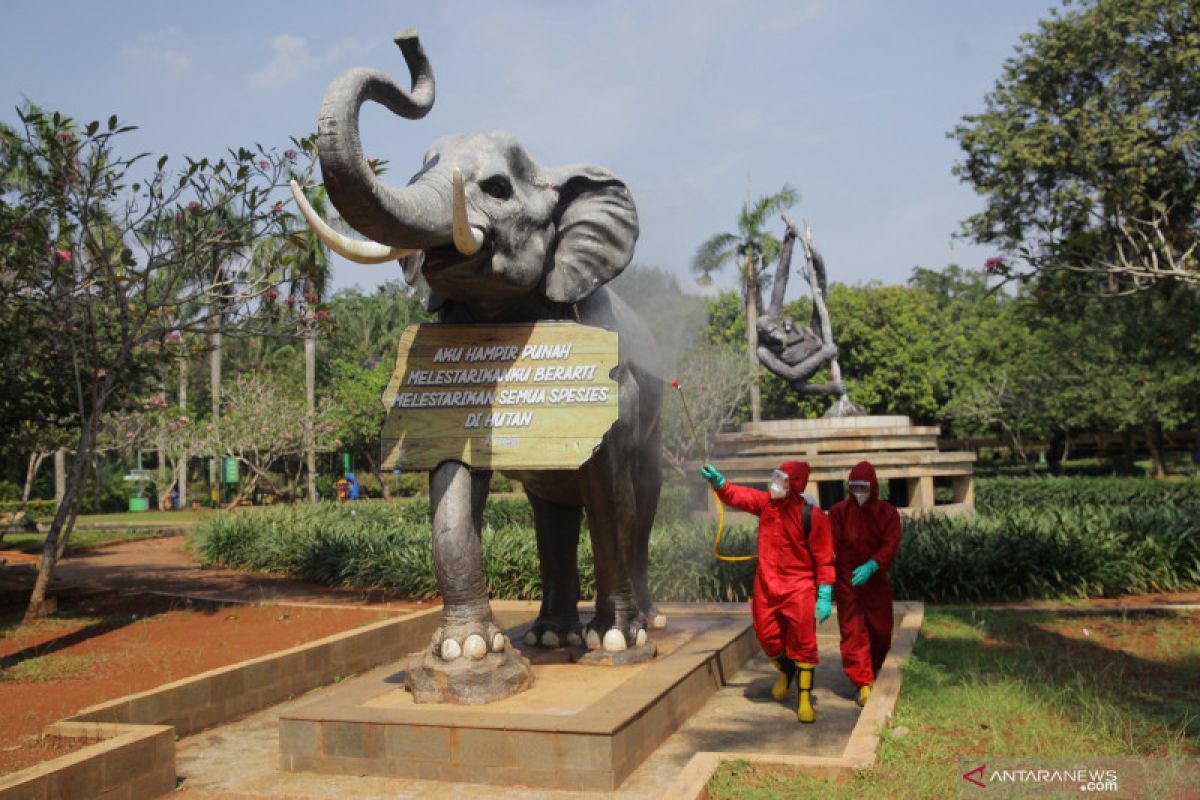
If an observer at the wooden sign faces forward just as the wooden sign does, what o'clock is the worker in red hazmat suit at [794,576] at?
The worker in red hazmat suit is roughly at 9 o'clock from the wooden sign.

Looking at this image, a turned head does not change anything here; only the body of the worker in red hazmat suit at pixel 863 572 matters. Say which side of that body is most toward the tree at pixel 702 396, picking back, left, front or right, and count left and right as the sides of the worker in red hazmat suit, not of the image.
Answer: back

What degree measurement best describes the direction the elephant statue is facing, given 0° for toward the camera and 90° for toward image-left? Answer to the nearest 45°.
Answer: approximately 45°

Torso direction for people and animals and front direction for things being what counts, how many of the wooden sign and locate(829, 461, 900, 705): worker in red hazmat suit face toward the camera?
2

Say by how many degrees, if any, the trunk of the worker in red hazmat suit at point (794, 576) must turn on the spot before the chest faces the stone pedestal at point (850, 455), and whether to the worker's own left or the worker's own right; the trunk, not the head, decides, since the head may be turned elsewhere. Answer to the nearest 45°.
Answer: approximately 135° to the worker's own right

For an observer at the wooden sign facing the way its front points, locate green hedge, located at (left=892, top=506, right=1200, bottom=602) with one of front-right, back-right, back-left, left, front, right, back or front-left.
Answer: back-left

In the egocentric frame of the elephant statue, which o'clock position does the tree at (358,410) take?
The tree is roughly at 4 o'clock from the elephant statue.

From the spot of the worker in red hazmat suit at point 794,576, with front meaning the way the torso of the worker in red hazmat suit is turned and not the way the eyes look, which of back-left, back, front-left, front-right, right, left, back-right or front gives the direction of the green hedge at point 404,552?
right

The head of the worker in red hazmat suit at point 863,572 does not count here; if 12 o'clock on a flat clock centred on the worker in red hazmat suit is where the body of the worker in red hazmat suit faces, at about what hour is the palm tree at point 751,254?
The palm tree is roughly at 6 o'clock from the worker in red hazmat suit.

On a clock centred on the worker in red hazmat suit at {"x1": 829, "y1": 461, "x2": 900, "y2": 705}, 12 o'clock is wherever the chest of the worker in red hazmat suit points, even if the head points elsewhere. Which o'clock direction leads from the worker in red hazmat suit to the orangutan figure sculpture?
The orangutan figure sculpture is roughly at 6 o'clock from the worker in red hazmat suit.
